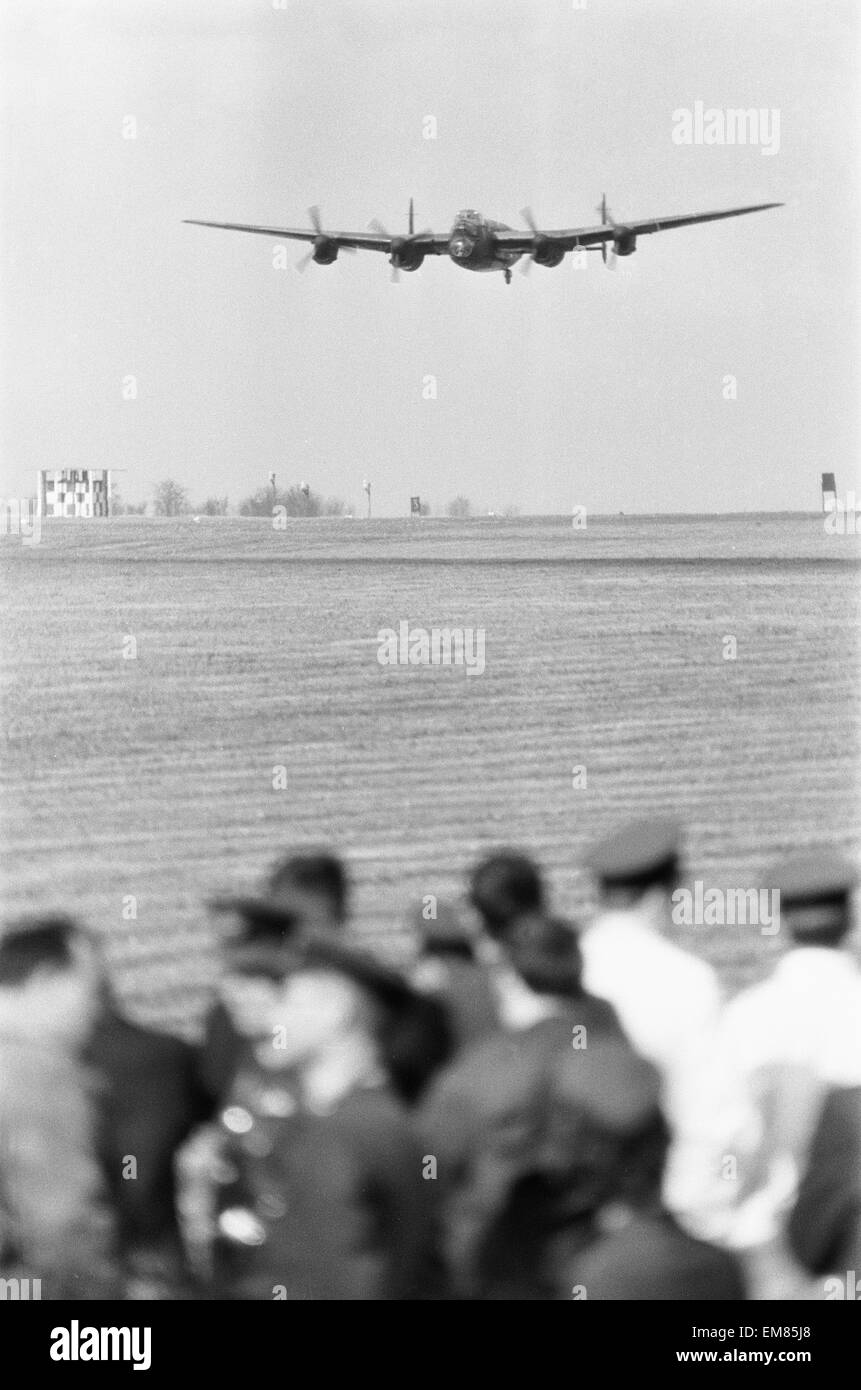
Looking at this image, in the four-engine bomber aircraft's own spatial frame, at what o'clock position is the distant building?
The distant building is roughly at 6 o'clock from the four-engine bomber aircraft.

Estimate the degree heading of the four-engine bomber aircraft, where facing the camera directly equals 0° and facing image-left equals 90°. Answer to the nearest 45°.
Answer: approximately 0°
